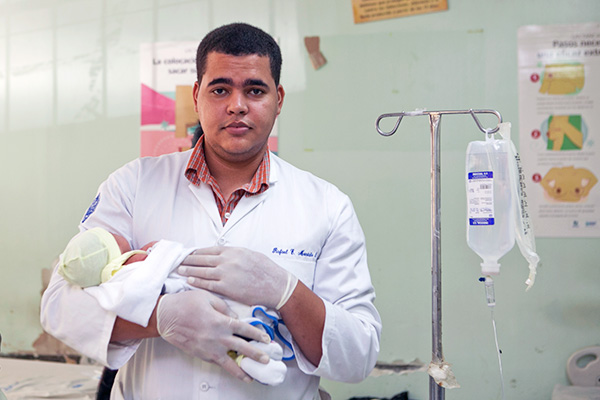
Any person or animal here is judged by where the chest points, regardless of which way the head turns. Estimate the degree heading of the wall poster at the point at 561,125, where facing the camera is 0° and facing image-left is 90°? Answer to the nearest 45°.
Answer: approximately 0°

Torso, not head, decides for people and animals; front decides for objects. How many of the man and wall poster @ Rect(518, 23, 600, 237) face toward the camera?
2

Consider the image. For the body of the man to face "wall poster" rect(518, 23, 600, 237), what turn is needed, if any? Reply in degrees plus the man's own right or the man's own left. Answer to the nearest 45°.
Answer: approximately 135° to the man's own left

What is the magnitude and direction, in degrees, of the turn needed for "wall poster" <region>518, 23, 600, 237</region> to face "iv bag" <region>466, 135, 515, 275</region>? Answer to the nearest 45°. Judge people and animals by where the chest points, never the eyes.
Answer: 0° — it already faces it

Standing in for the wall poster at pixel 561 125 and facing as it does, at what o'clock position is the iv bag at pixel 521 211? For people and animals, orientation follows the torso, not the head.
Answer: The iv bag is roughly at 12 o'clock from the wall poster.
